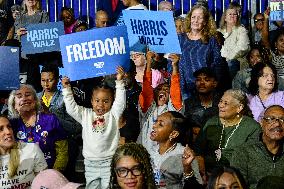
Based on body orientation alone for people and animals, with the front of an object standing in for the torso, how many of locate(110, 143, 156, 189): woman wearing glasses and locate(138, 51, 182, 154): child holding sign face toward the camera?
2

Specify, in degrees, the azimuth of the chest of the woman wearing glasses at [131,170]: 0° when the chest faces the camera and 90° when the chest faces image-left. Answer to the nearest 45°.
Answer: approximately 0°

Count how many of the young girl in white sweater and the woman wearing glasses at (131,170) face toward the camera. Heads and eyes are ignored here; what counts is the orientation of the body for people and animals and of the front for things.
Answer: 2

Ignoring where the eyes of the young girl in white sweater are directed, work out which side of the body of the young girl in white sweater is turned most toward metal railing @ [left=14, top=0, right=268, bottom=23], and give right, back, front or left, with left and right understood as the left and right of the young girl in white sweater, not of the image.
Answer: back

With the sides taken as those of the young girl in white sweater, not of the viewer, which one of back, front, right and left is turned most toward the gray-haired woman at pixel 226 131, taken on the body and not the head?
left
